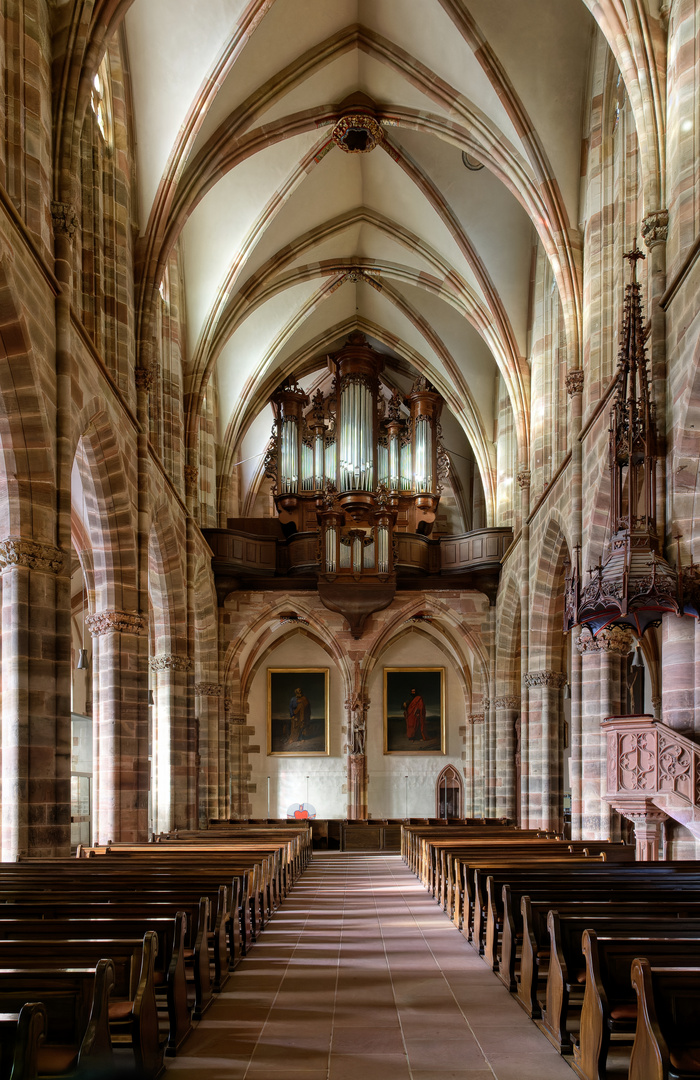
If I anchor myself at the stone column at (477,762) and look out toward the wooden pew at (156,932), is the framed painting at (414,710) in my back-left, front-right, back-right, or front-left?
back-right

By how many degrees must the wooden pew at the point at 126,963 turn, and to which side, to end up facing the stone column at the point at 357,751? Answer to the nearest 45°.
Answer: approximately 180°

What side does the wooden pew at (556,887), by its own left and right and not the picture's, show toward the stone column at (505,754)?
back

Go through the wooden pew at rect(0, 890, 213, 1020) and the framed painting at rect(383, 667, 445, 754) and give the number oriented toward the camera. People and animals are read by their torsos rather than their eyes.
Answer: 2
